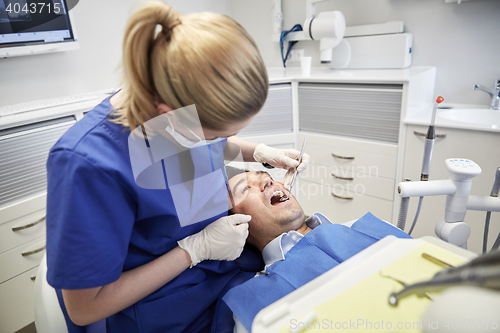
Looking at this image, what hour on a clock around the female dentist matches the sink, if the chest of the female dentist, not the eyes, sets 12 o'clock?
The sink is roughly at 11 o'clock from the female dentist.

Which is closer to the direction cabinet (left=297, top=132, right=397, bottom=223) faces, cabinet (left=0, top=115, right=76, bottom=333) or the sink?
the cabinet

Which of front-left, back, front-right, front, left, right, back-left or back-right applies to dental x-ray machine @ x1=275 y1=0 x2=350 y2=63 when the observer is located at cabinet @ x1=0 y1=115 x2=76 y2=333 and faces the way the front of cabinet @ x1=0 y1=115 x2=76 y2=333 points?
front-left

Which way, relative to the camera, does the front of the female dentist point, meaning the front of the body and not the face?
to the viewer's right

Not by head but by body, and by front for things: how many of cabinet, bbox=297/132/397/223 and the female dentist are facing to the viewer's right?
1

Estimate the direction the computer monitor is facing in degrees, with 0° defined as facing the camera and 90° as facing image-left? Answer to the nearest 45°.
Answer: approximately 315°

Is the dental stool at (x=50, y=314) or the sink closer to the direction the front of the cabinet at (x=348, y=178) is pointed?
the dental stool

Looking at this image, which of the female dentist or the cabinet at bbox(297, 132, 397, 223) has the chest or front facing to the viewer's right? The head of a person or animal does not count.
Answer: the female dentist

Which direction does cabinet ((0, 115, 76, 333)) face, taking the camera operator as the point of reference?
facing the viewer and to the right of the viewer

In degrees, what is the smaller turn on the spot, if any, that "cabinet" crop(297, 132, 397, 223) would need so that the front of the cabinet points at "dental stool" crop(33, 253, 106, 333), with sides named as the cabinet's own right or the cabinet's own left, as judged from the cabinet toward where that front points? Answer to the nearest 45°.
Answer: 0° — it already faces it

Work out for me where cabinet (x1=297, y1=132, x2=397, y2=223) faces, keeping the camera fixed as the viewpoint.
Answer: facing the viewer and to the left of the viewer
